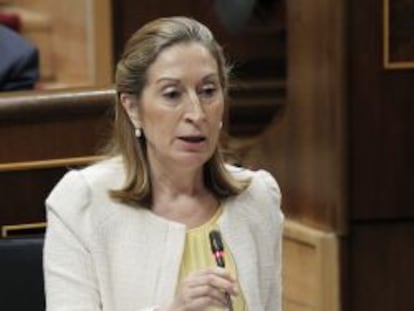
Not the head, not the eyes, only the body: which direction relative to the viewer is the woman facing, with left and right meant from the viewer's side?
facing the viewer and to the right of the viewer

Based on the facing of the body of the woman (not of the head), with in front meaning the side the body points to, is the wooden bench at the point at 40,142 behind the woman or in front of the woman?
behind

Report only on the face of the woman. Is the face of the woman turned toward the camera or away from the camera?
toward the camera
